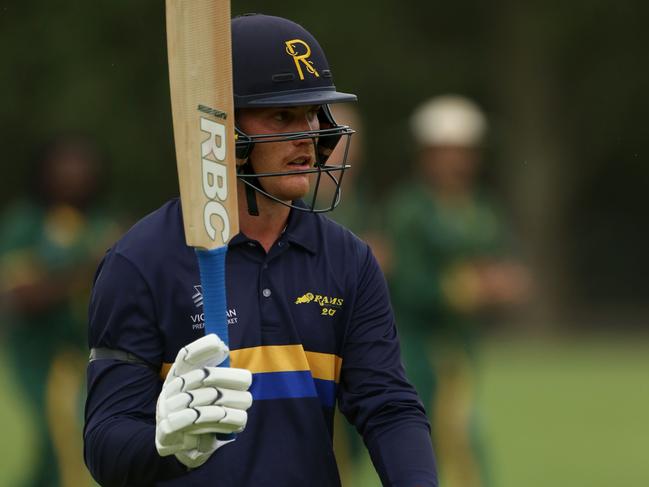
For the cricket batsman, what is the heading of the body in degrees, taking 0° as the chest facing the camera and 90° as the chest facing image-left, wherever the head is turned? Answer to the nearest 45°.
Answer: approximately 0°

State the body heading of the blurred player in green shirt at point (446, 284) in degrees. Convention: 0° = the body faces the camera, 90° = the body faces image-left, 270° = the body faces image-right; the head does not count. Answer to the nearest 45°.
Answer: approximately 315°

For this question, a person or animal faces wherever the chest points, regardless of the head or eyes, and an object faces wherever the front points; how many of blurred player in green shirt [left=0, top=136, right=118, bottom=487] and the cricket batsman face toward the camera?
2

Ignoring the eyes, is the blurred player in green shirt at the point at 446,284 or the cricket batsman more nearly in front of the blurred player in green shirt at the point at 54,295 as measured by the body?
the cricket batsman

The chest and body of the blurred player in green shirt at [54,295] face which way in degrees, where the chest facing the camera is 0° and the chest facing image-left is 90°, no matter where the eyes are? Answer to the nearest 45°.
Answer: approximately 0°

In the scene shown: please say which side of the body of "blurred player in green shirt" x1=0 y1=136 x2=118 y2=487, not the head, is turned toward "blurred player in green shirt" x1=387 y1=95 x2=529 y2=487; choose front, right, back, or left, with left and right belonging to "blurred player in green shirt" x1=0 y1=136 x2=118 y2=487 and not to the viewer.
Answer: left

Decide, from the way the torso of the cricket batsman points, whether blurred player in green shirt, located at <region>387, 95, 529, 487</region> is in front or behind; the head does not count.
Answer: behind
